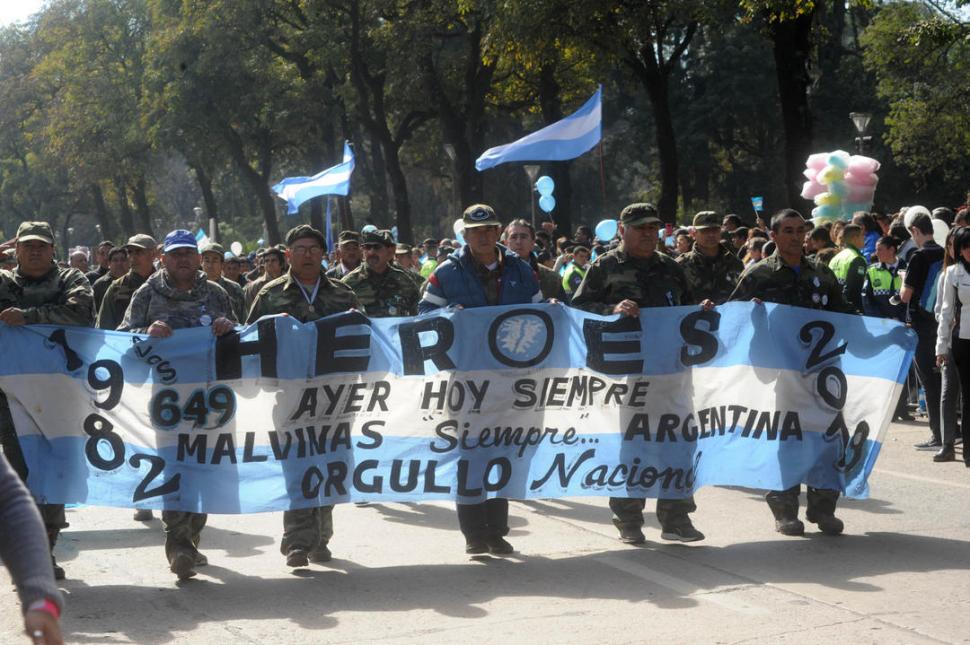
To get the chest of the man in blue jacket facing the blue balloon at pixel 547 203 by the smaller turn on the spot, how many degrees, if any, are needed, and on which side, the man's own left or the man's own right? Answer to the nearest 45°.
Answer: approximately 180°

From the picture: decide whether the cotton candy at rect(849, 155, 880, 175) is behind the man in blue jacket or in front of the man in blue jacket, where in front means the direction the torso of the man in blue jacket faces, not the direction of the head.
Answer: behind

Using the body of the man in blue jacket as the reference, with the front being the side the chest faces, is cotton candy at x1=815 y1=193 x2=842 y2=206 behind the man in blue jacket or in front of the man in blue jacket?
behind

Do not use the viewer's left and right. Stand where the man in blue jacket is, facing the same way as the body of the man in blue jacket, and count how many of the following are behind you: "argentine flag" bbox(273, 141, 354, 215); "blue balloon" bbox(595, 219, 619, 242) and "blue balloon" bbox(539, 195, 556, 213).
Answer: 3

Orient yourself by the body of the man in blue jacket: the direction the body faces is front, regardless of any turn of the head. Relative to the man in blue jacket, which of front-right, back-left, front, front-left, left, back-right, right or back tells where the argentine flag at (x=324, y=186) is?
back

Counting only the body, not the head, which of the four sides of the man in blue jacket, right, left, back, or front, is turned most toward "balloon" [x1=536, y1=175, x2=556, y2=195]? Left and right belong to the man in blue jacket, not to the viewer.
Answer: back

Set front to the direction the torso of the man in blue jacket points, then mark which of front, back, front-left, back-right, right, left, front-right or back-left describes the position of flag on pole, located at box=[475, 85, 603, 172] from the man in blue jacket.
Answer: back

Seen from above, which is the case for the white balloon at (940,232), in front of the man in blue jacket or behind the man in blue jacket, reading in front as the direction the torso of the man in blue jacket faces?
behind

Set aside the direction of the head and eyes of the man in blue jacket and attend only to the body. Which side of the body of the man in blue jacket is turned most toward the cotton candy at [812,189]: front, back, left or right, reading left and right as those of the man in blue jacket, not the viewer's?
back

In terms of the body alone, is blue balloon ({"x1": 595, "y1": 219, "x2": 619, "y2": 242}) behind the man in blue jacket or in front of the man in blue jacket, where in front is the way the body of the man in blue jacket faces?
behind

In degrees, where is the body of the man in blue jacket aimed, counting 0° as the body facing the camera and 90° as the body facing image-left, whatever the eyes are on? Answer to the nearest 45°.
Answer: approximately 0°
